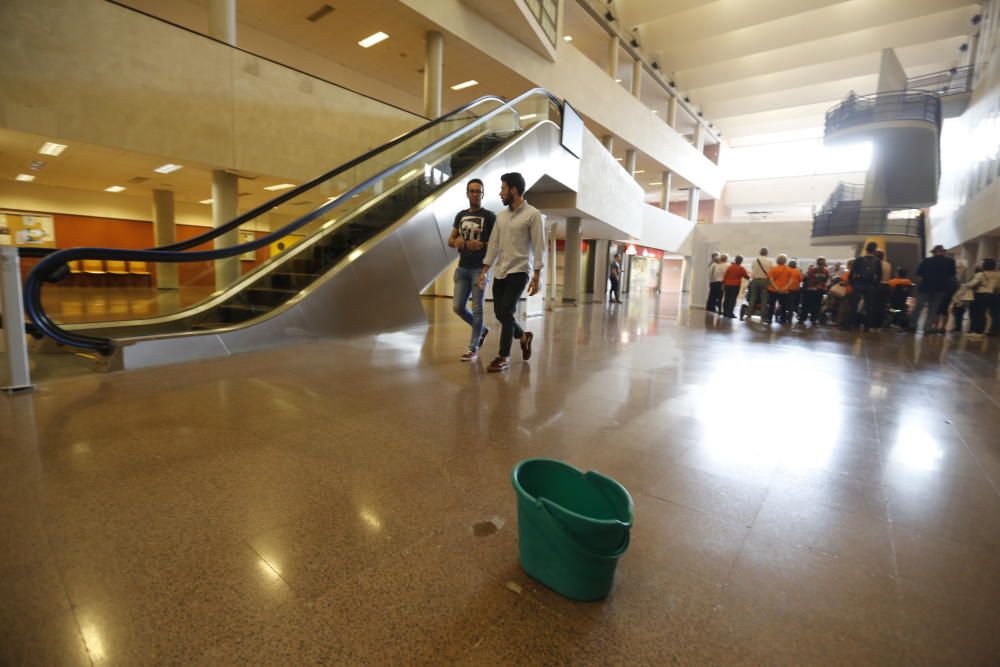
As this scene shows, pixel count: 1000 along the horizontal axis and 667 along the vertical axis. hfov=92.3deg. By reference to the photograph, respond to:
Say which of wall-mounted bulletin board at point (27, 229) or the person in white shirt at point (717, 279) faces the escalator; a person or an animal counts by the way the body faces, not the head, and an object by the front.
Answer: the wall-mounted bulletin board

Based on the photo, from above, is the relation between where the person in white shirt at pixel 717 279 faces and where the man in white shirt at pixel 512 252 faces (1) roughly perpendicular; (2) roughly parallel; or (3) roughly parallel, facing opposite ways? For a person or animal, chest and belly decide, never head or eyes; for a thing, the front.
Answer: roughly parallel, facing opposite ways

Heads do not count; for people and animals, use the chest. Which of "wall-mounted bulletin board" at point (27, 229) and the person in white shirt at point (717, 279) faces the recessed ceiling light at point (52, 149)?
the wall-mounted bulletin board

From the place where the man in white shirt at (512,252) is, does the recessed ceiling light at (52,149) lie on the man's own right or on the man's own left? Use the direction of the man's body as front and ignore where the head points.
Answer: on the man's own right

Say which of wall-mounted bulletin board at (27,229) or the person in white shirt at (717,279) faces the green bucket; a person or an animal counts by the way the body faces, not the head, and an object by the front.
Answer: the wall-mounted bulletin board

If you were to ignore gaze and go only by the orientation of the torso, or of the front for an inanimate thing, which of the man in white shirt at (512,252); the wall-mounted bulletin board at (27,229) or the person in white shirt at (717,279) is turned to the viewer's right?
the person in white shirt

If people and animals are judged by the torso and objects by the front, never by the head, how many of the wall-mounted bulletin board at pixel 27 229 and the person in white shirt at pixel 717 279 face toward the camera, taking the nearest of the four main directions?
1
